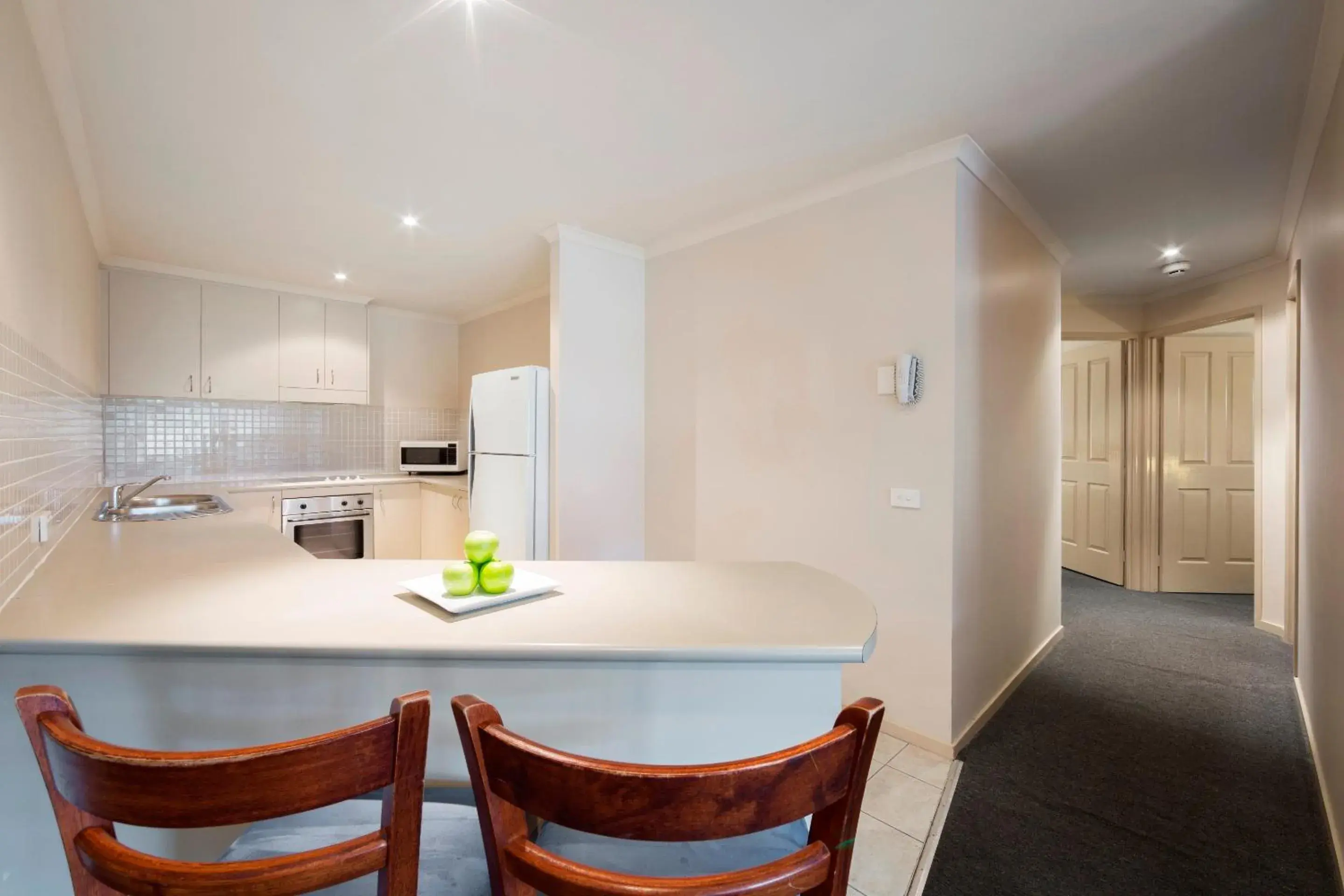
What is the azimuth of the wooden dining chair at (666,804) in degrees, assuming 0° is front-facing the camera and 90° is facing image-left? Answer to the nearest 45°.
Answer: approximately 180°

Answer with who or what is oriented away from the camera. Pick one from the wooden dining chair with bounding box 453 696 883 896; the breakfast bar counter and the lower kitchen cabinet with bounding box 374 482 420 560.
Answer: the wooden dining chair
